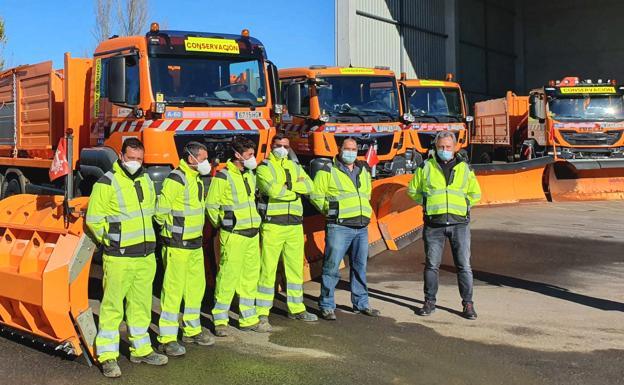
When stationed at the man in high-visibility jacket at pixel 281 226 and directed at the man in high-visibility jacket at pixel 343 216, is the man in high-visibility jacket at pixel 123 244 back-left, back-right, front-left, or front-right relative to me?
back-right

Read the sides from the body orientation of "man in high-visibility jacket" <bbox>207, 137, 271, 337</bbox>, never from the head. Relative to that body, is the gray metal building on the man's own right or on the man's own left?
on the man's own left

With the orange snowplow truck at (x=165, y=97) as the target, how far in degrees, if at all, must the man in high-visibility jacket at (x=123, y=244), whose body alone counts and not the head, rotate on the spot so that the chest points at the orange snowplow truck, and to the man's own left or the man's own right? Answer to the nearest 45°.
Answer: approximately 135° to the man's own left

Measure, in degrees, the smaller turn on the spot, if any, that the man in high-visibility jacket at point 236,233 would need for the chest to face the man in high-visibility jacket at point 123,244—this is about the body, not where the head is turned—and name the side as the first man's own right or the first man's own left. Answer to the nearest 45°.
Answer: approximately 90° to the first man's own right

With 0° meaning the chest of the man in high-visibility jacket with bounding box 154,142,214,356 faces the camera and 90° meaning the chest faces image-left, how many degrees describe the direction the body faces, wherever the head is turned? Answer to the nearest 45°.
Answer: approximately 315°

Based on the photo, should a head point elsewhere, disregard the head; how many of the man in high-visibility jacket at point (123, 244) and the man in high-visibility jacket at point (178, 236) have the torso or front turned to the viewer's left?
0

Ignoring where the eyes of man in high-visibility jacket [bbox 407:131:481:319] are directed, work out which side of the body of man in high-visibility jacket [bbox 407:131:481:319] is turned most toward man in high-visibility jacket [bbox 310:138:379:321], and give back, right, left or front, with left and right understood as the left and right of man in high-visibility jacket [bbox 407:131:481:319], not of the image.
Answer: right

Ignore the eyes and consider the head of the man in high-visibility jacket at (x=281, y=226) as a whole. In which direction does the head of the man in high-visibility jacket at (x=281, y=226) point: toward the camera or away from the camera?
toward the camera

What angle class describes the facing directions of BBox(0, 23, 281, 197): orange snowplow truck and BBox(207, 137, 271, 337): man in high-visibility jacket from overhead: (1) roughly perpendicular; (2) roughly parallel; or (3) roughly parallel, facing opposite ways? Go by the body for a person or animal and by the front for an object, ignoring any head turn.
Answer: roughly parallel

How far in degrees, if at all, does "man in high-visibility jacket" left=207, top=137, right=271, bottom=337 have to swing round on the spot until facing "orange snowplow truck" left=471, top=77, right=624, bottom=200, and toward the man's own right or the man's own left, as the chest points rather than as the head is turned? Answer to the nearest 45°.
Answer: approximately 90° to the man's own left

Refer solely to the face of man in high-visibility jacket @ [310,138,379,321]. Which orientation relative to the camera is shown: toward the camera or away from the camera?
toward the camera

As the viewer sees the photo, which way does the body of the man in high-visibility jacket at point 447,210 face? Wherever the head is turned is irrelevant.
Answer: toward the camera

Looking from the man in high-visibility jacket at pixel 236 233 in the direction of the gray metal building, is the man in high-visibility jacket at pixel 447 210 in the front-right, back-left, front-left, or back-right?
front-right

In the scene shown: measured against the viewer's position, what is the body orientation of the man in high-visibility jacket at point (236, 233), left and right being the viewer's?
facing the viewer and to the right of the viewer
